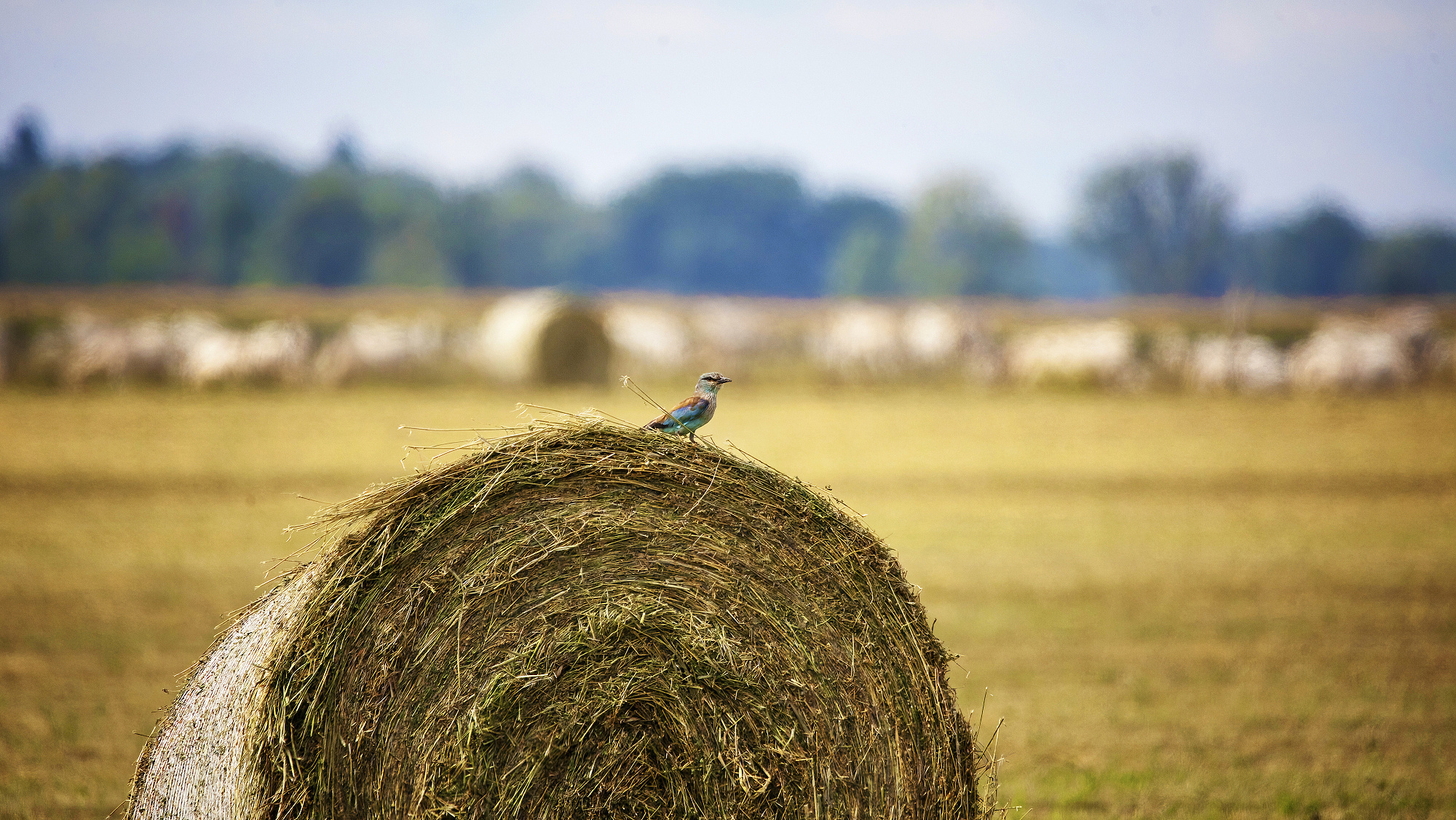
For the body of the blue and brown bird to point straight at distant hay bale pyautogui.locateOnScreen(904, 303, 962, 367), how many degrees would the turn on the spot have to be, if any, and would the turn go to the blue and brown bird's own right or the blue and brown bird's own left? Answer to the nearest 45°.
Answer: approximately 90° to the blue and brown bird's own left

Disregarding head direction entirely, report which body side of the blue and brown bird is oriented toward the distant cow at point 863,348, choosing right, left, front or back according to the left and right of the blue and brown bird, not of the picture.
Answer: left

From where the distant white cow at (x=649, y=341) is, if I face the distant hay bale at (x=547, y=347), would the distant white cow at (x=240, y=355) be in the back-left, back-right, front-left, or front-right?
front-right

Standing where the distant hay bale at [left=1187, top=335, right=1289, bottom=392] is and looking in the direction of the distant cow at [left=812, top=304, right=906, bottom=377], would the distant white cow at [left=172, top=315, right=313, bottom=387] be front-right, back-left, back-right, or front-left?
front-left

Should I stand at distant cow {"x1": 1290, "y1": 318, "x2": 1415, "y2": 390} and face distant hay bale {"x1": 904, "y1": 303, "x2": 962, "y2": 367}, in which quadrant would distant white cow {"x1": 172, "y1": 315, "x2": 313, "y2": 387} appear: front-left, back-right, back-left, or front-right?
front-left

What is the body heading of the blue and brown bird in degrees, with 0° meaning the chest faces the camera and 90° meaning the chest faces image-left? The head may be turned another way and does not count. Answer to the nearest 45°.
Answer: approximately 270°

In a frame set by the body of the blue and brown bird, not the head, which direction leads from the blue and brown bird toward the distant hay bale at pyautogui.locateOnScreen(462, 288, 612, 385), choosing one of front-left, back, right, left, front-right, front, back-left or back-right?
left

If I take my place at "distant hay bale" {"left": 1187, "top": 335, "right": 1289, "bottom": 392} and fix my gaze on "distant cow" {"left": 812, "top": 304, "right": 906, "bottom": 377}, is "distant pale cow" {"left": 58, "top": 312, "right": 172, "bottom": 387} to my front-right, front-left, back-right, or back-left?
front-left
